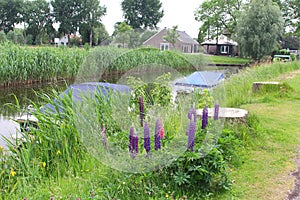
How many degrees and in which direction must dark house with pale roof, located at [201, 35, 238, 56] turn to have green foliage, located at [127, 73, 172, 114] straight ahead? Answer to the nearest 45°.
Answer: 0° — it already faces it

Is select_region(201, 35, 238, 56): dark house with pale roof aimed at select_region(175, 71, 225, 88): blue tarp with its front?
yes

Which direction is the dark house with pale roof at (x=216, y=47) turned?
toward the camera

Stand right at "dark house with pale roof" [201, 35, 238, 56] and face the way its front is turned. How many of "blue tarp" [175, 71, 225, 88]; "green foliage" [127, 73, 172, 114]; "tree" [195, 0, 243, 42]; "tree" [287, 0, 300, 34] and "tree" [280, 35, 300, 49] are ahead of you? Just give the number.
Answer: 2

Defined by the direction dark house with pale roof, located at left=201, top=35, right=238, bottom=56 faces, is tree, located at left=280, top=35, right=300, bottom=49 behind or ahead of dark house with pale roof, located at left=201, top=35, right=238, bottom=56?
behind

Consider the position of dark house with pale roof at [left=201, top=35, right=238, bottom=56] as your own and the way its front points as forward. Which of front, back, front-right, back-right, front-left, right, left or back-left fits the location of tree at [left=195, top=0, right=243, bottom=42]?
back

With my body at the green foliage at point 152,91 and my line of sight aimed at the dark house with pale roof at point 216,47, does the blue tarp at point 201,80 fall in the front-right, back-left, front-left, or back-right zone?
front-right

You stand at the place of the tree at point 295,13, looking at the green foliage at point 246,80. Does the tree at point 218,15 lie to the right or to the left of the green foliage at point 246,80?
right
